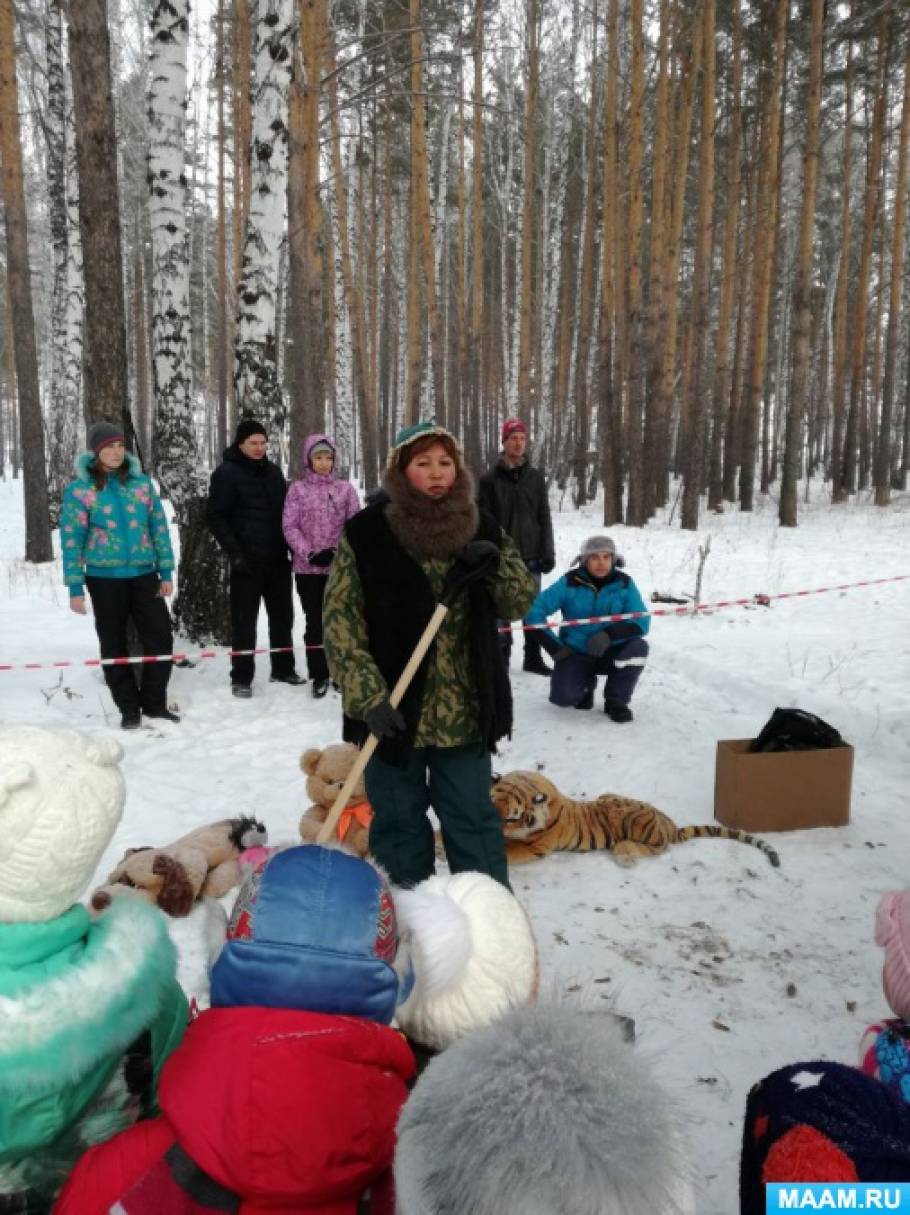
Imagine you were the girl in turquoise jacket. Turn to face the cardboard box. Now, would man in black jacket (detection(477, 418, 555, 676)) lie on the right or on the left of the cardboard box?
left

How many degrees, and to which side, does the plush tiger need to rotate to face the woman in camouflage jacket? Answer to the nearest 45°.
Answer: approximately 45° to its left

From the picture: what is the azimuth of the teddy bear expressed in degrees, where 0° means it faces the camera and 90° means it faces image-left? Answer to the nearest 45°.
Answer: approximately 315°

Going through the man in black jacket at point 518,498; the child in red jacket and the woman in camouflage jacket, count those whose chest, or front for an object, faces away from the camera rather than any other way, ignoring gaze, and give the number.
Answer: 1

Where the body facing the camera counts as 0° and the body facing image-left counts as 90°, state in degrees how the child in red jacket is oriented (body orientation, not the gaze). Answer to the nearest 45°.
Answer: approximately 180°

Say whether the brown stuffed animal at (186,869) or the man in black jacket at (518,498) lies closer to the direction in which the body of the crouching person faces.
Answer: the brown stuffed animal

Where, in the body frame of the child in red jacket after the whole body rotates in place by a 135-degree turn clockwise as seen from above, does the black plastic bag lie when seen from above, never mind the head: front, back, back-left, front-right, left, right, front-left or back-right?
left

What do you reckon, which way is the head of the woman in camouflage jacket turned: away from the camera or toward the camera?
toward the camera

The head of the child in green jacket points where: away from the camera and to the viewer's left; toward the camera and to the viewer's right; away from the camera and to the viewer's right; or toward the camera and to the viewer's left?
away from the camera and to the viewer's right

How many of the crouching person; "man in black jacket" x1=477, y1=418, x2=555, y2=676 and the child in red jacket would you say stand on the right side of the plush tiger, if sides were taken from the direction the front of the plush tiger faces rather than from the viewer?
2

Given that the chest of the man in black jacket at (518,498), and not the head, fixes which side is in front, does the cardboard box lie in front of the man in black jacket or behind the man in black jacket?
in front

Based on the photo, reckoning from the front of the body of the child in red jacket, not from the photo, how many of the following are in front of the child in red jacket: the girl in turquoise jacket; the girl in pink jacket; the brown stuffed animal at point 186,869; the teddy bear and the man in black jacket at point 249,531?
5

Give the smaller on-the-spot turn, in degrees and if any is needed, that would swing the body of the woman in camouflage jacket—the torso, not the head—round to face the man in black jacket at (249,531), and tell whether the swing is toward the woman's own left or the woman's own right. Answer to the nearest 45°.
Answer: approximately 180°

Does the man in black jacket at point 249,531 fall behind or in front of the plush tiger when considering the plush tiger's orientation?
in front

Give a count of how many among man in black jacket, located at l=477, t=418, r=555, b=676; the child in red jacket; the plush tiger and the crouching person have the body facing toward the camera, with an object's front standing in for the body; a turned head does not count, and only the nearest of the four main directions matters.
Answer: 2

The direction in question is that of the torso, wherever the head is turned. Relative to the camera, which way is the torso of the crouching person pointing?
toward the camera

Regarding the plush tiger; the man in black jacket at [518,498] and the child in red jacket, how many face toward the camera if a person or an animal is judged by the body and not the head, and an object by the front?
1
